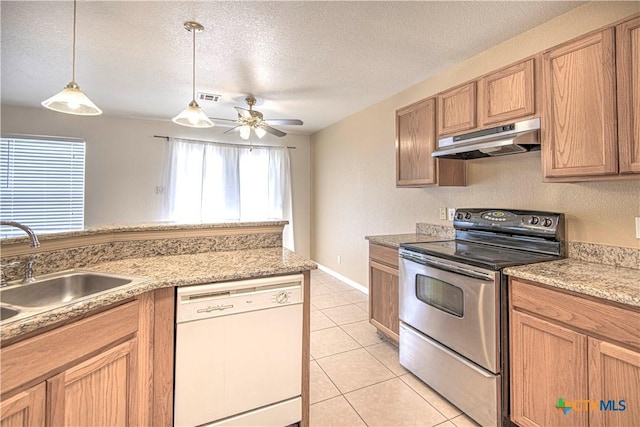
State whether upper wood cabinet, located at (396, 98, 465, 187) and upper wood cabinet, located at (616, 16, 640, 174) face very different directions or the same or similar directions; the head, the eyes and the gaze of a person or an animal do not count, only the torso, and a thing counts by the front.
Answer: same or similar directions

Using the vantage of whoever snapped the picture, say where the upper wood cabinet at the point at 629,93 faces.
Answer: facing the viewer and to the left of the viewer

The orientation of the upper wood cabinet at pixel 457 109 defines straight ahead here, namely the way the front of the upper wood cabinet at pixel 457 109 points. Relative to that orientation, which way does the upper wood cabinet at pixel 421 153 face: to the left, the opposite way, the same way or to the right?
the same way

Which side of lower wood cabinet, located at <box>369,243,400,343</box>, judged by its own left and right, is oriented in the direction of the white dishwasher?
front

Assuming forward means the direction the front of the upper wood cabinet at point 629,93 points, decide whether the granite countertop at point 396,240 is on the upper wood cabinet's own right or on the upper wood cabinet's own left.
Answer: on the upper wood cabinet's own right

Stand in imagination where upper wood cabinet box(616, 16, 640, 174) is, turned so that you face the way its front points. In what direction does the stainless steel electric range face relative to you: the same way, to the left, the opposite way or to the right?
the same way

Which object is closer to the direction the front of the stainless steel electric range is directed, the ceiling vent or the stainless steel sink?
the stainless steel sink

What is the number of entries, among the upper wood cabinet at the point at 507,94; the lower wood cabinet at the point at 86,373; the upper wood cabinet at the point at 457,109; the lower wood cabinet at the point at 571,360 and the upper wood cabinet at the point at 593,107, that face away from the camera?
0

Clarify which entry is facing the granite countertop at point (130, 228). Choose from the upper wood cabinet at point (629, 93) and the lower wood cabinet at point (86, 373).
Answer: the upper wood cabinet

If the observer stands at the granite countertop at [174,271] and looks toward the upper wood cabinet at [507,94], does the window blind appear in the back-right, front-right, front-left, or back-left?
back-left

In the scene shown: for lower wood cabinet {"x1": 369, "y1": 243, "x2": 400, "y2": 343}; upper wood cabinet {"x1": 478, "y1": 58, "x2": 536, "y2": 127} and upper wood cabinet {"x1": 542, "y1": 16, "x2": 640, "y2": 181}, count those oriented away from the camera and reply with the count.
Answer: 0

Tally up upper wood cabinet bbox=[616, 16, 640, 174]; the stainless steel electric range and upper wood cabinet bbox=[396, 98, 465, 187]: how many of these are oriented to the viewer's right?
0
